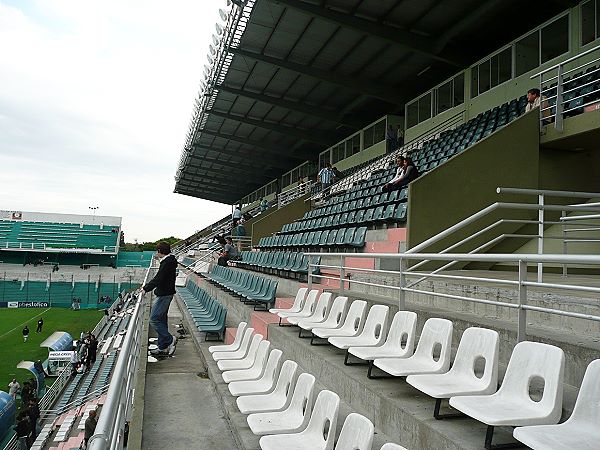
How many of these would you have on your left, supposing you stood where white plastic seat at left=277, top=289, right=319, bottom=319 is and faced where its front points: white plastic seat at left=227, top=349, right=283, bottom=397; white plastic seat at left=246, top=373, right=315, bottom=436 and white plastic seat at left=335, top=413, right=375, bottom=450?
3

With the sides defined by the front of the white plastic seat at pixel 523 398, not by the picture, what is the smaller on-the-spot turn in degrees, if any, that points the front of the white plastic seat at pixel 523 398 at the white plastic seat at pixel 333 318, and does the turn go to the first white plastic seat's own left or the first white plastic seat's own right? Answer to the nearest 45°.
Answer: approximately 90° to the first white plastic seat's own right

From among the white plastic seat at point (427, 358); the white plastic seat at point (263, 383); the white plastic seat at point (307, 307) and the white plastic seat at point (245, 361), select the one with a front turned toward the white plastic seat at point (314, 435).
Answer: the white plastic seat at point (427, 358)

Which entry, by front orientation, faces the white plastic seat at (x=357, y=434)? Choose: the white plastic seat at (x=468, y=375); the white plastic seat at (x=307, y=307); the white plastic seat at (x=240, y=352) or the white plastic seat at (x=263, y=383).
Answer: the white plastic seat at (x=468, y=375)

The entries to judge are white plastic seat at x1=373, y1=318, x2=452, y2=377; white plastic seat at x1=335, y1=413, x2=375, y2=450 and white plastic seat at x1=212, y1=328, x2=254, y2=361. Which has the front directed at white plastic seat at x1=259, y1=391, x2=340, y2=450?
white plastic seat at x1=373, y1=318, x2=452, y2=377

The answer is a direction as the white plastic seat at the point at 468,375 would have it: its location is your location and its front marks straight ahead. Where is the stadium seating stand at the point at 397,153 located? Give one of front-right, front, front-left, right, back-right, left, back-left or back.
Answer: back-right

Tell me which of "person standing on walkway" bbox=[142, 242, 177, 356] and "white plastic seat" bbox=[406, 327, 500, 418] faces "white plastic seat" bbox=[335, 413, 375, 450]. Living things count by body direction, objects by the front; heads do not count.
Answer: "white plastic seat" bbox=[406, 327, 500, 418]

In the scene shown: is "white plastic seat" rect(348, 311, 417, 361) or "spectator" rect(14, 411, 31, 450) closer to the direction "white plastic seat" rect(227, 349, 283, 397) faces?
the spectator

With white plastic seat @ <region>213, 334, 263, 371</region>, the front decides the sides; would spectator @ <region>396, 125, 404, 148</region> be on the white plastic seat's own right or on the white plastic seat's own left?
on the white plastic seat's own right

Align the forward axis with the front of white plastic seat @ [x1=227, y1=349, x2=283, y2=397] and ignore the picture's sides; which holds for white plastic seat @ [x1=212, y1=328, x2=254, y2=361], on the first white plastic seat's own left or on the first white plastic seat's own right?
on the first white plastic seat's own right

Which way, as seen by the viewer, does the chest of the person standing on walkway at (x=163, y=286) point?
to the viewer's left

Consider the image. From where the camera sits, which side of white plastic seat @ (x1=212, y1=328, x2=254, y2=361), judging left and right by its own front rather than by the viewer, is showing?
left

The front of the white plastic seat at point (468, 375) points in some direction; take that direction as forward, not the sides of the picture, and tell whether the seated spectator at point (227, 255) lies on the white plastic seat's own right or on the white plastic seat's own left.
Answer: on the white plastic seat's own right

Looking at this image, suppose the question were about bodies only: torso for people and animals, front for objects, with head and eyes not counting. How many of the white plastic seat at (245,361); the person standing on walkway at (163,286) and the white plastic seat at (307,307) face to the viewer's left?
3
